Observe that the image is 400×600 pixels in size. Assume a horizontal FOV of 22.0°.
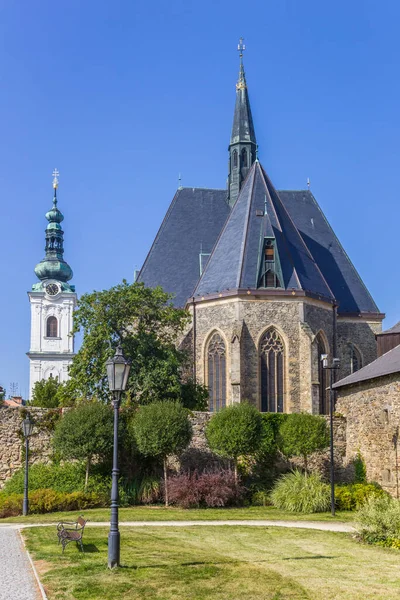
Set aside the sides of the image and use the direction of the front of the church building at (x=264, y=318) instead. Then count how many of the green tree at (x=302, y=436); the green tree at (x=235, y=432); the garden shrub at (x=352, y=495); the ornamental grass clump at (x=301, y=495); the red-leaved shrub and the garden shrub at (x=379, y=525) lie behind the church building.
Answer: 6

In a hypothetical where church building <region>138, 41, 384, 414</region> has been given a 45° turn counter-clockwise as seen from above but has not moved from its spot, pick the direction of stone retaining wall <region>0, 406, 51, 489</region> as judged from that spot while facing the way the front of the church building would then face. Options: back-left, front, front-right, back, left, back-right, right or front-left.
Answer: left

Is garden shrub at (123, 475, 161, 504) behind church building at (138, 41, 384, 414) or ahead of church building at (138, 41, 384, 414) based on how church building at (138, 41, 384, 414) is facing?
behind

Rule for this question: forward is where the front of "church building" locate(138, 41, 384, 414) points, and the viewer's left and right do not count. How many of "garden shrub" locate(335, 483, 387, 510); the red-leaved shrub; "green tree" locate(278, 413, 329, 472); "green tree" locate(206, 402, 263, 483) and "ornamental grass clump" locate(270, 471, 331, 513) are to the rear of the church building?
5

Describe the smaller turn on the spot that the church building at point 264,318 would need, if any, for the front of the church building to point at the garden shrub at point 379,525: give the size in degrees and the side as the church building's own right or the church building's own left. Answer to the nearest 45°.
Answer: approximately 180°

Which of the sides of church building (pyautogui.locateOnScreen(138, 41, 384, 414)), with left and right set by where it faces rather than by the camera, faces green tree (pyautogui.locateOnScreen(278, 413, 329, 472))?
back

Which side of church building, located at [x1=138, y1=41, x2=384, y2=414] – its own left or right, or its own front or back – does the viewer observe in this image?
back

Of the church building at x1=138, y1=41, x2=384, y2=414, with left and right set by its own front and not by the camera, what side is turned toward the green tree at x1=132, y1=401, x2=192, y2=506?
back

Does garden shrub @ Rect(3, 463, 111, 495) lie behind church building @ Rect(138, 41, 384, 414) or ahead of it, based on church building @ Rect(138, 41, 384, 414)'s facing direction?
behind

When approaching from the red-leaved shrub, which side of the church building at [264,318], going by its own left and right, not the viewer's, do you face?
back

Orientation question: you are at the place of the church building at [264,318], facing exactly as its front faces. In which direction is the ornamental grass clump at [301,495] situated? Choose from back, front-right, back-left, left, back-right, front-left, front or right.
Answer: back

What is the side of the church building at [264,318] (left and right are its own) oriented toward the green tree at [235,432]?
back
